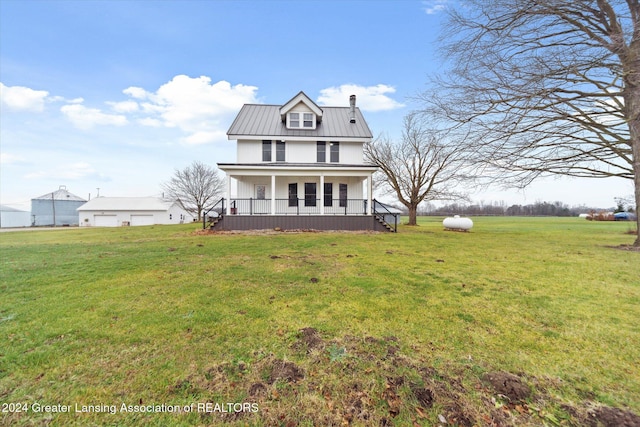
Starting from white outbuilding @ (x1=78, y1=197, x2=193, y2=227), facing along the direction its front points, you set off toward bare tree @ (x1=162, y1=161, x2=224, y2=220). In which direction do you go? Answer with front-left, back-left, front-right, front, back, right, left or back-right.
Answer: left

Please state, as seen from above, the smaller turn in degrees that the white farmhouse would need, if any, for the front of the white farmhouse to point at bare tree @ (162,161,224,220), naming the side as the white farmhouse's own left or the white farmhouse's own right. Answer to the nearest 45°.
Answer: approximately 135° to the white farmhouse's own right

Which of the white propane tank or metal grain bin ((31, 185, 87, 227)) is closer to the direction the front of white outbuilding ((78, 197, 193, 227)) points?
the white propane tank

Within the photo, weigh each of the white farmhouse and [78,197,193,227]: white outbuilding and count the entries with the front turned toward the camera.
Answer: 2

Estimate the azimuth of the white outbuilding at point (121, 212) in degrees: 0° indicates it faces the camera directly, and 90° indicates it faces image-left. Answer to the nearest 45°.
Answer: approximately 0°

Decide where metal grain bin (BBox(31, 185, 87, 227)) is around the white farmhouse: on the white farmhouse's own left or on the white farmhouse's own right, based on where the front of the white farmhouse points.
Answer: on the white farmhouse's own right

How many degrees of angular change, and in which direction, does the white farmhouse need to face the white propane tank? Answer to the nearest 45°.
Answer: approximately 90° to its left

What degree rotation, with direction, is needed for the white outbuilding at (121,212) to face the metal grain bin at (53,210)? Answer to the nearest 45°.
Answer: approximately 135° to its right

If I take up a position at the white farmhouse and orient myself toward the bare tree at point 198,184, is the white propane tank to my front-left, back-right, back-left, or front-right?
back-right

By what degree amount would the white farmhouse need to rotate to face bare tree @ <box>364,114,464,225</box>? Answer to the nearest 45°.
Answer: approximately 135° to its left
